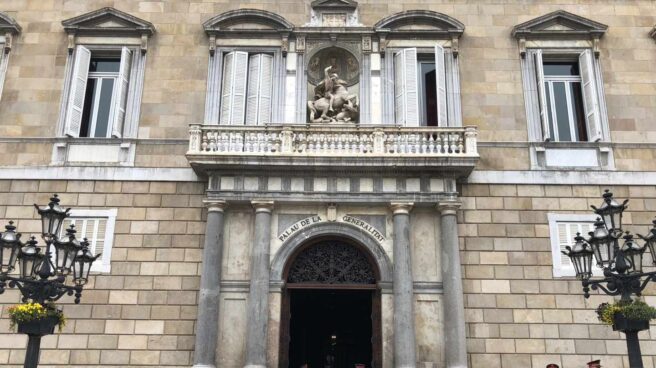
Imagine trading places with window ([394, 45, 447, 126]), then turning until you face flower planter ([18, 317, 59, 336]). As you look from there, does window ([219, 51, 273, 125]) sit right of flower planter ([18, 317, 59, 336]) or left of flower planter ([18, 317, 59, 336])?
right

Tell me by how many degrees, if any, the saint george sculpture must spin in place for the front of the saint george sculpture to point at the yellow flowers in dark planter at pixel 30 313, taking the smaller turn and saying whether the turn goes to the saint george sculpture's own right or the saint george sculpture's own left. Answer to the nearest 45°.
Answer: approximately 135° to the saint george sculpture's own right

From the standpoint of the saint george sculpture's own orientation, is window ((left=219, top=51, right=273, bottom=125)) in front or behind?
behind

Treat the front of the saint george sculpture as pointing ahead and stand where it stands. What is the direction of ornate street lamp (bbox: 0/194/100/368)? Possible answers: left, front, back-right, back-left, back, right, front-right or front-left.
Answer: back-right

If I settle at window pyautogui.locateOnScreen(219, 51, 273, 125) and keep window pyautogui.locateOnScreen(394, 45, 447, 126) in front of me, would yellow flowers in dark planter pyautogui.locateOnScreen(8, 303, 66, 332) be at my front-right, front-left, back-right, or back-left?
back-right

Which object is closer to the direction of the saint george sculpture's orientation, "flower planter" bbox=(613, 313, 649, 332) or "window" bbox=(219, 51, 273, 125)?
the flower planter

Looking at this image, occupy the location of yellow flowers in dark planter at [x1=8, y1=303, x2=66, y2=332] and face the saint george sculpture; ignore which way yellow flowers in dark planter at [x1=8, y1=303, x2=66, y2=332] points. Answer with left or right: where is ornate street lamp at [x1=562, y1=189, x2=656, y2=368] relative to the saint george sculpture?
right
